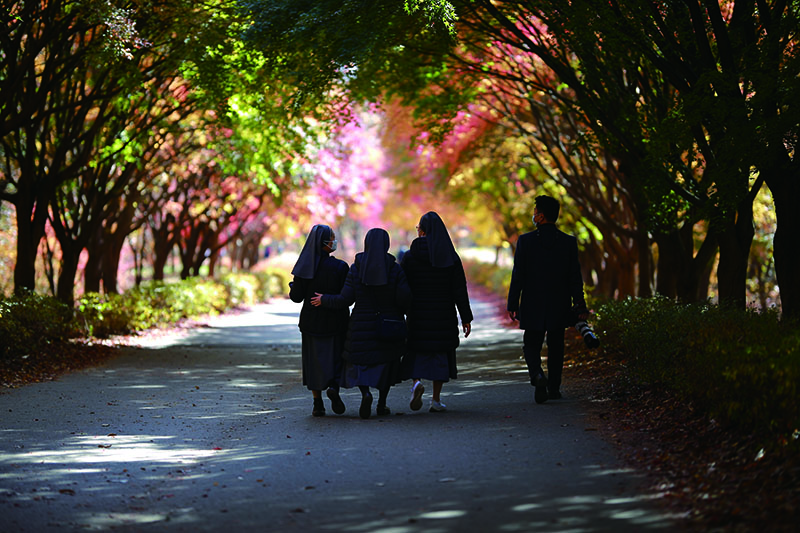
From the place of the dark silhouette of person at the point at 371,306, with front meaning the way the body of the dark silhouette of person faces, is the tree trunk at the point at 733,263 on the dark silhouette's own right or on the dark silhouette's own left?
on the dark silhouette's own right

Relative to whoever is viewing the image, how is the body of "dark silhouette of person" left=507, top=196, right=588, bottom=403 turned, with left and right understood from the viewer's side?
facing away from the viewer

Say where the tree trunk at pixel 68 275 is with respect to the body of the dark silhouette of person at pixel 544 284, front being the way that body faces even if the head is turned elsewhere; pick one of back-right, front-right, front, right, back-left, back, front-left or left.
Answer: front-left

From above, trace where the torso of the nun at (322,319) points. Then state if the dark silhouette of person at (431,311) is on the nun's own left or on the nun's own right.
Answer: on the nun's own right

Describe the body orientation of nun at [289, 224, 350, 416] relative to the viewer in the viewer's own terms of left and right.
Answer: facing away from the viewer and to the right of the viewer

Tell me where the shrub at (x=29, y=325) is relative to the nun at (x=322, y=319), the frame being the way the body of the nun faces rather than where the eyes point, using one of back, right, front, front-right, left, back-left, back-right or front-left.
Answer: left

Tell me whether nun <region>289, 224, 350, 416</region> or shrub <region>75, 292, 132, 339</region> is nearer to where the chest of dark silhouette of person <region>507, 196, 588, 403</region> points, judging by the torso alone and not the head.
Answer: the shrub

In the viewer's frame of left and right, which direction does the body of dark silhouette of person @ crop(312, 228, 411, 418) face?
facing away from the viewer

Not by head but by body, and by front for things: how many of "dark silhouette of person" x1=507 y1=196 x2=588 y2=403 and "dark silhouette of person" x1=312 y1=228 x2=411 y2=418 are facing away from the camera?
2

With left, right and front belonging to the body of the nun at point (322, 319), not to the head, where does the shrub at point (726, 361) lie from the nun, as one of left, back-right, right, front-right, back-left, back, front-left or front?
right

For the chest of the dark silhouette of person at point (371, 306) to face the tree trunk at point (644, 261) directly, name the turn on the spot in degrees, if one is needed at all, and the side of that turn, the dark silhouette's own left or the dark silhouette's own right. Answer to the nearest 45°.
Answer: approximately 45° to the dark silhouette's own right
